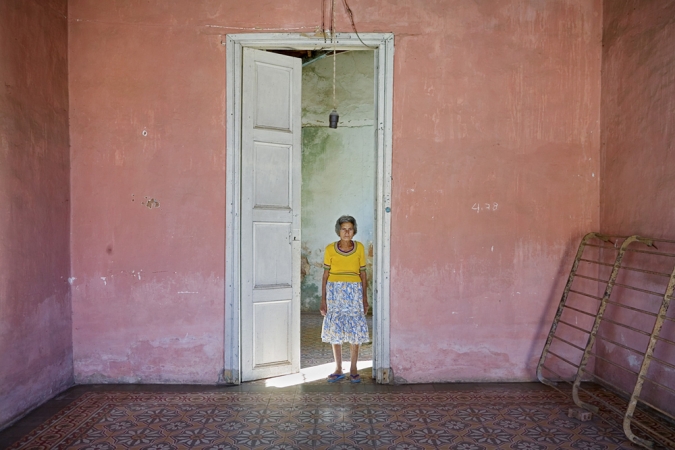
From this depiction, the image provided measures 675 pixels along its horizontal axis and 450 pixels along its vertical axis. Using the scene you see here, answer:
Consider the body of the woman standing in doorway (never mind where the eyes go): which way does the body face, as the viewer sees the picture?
toward the camera

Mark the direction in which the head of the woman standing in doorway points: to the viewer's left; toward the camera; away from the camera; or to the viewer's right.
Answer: toward the camera

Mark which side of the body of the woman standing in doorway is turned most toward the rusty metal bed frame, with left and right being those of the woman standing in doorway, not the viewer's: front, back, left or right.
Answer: left

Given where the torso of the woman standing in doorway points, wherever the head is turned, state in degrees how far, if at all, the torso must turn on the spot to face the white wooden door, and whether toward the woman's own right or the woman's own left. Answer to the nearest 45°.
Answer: approximately 90° to the woman's own right
